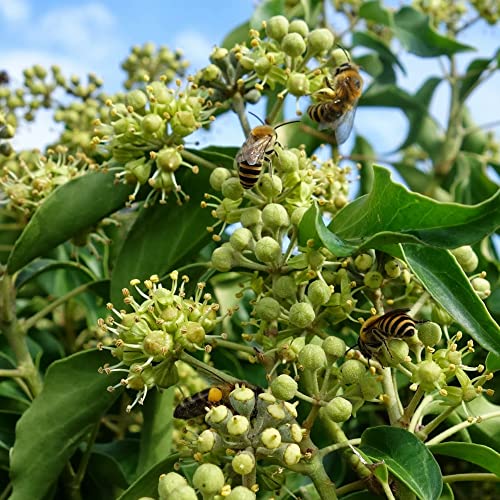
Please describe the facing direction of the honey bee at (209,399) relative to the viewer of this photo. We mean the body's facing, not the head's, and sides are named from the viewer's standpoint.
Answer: facing to the right of the viewer

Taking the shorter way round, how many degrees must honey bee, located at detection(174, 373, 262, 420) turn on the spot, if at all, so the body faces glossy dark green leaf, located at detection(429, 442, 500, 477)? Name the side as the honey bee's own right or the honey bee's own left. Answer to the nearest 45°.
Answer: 0° — it already faces it

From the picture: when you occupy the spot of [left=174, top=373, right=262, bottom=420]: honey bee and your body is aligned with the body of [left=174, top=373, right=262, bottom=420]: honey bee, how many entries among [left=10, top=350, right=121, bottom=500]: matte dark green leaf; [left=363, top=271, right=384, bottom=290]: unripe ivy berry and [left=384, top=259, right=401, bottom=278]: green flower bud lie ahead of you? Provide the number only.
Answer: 2

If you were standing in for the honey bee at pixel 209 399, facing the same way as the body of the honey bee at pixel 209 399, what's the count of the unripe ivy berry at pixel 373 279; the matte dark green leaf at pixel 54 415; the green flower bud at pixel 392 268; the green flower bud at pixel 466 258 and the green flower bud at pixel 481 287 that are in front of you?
4

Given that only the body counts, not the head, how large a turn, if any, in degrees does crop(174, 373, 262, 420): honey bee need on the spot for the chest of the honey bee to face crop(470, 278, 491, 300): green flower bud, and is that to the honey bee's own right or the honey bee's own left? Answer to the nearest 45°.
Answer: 0° — it already faces it

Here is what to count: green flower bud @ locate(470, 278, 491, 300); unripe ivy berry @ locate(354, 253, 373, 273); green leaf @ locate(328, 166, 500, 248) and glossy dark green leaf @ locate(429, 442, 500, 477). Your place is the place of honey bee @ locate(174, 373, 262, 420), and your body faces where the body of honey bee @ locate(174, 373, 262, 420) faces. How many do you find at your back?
0

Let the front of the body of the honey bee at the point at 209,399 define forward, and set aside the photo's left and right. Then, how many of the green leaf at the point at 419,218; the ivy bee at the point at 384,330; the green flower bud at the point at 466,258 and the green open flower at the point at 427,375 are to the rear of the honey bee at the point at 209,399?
0

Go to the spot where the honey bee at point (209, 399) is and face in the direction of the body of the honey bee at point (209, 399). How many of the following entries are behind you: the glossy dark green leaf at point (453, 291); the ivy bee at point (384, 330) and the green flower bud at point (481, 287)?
0
